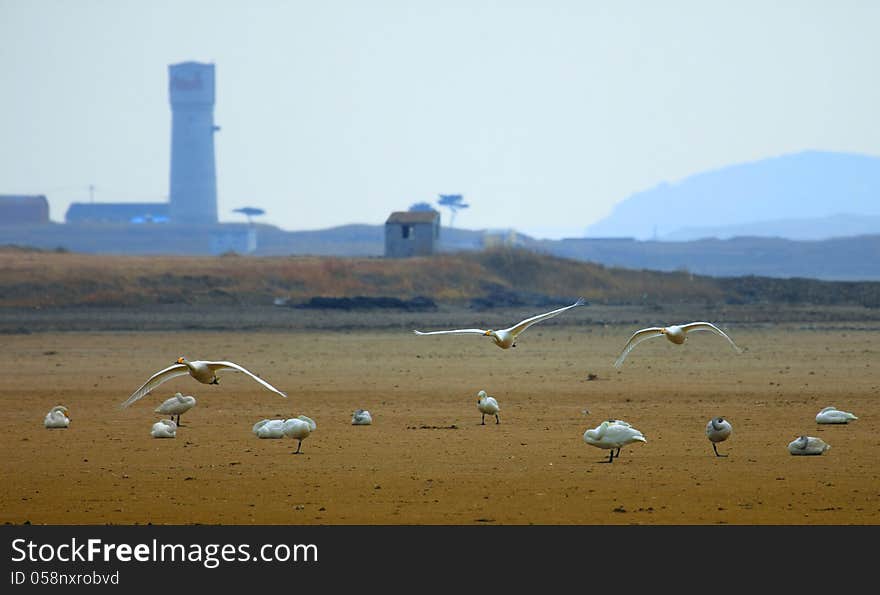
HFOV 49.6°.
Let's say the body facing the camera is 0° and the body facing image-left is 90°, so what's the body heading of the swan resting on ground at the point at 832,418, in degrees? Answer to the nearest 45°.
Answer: approximately 90°

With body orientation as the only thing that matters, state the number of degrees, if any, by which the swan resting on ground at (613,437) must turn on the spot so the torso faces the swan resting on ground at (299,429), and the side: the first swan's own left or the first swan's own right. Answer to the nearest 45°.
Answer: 0° — it already faces it

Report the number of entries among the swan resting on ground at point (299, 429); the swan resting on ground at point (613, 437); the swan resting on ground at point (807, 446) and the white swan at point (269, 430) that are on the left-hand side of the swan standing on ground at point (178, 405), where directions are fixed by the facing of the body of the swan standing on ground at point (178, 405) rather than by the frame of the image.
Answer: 0

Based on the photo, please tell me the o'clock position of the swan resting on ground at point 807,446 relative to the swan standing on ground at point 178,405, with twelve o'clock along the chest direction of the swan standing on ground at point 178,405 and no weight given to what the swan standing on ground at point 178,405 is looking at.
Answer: the swan resting on ground at point 807,446 is roughly at 1 o'clock from the swan standing on ground at point 178,405.

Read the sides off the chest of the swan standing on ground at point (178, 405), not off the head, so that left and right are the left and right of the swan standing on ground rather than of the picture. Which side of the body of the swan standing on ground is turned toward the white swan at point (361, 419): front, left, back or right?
front

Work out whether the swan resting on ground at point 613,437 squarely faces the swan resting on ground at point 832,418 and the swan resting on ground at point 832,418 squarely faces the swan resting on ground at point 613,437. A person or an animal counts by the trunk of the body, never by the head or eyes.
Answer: no

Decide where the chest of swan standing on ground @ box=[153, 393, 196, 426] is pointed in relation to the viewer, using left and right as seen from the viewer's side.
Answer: facing to the right of the viewer

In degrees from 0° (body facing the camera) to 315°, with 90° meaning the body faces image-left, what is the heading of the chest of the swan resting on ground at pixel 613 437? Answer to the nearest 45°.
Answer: approximately 90°

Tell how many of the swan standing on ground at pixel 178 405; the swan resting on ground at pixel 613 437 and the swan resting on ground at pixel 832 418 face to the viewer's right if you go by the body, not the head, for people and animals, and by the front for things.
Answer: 1

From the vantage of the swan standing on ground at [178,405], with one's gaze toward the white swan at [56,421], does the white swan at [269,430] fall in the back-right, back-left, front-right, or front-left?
back-left
